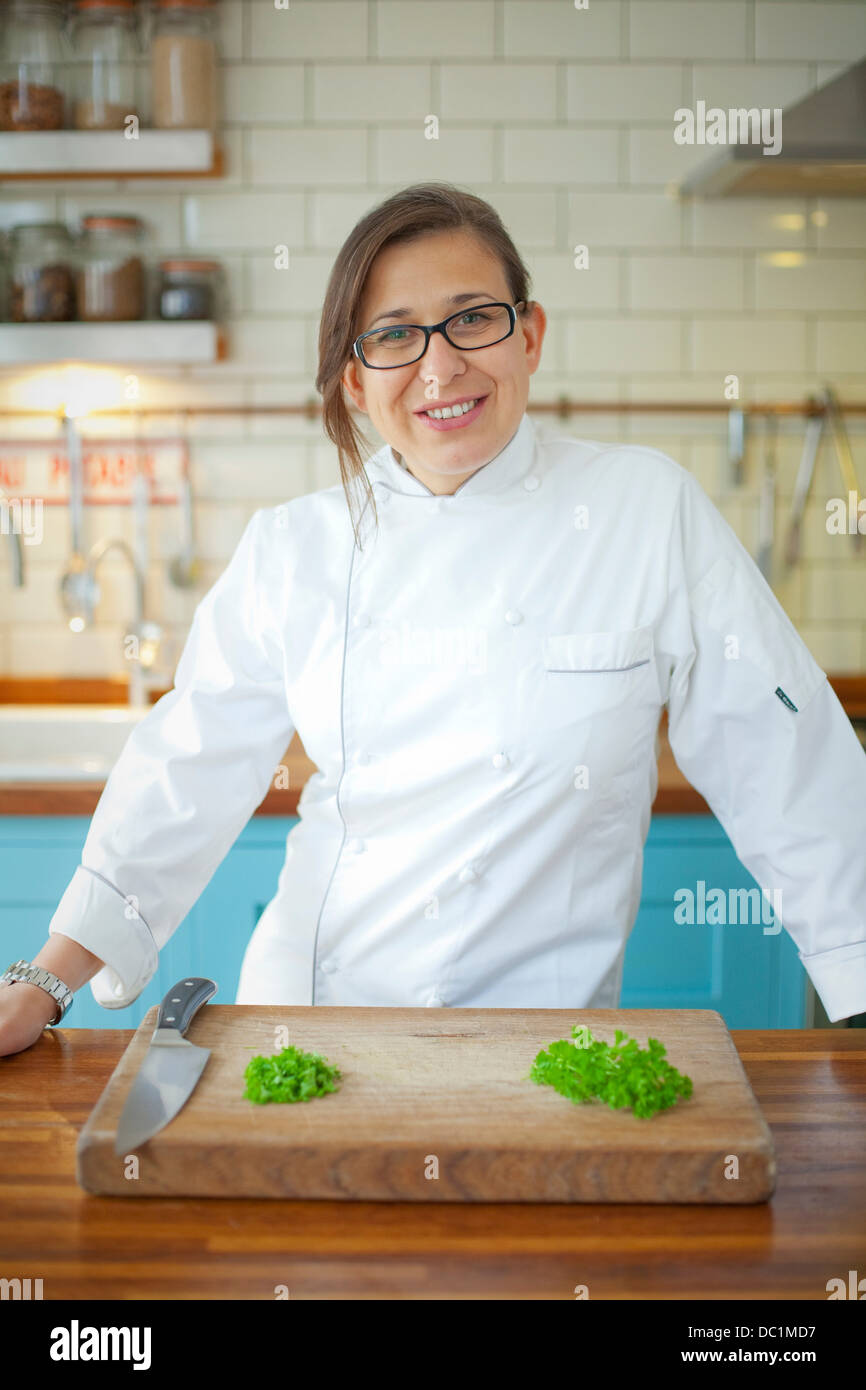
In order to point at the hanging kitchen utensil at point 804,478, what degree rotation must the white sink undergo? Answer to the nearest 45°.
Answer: approximately 90° to its left

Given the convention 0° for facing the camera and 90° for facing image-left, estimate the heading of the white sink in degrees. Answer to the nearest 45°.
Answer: approximately 0°

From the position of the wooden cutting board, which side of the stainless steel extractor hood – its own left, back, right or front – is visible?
front

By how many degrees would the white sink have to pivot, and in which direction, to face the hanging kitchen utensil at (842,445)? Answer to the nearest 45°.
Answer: approximately 90° to its left

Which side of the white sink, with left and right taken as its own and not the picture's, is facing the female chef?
front
